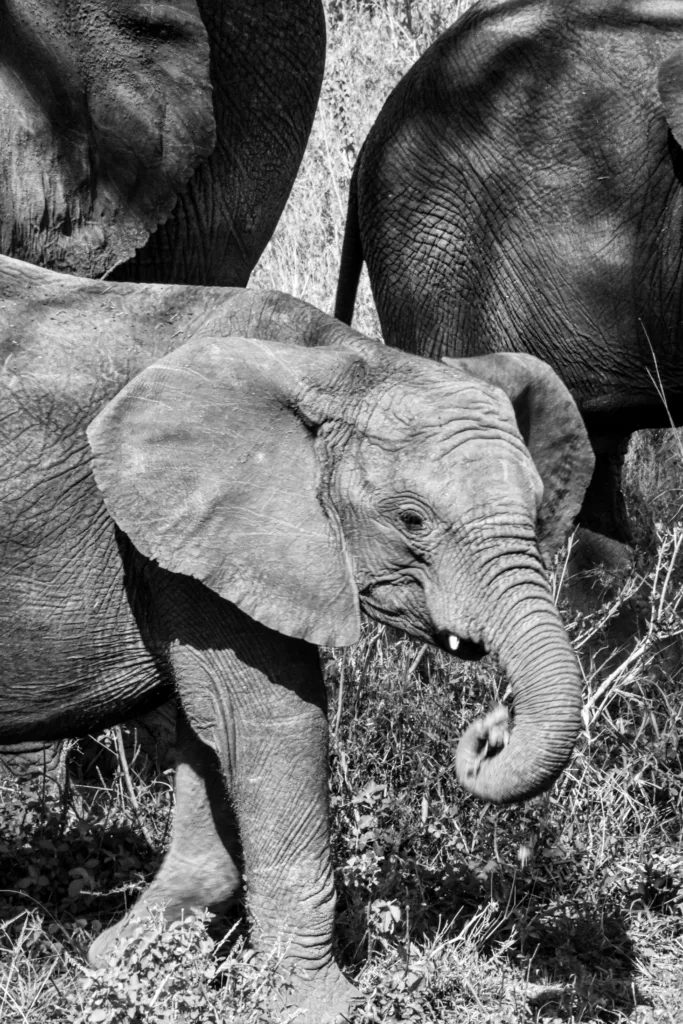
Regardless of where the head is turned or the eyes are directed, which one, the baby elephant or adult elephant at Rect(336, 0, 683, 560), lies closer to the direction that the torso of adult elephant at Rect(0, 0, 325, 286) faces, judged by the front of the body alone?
the baby elephant

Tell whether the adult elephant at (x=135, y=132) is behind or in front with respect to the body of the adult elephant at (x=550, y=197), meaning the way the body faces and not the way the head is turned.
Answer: behind

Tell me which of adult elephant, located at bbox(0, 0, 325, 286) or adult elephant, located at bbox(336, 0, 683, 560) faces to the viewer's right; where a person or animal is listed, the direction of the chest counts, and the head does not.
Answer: adult elephant, located at bbox(336, 0, 683, 560)

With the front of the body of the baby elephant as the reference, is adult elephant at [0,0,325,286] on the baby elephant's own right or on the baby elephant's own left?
on the baby elephant's own left

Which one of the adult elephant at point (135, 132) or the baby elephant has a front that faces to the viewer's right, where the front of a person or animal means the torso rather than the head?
the baby elephant

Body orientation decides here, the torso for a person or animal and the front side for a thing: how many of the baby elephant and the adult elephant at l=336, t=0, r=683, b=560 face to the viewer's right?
2

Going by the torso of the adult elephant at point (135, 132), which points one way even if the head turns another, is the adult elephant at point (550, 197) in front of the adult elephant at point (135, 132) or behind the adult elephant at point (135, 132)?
behind

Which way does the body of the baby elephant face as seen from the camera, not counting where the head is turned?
to the viewer's right

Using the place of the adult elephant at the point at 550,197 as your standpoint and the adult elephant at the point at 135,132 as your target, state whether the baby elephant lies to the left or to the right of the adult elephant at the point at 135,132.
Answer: left

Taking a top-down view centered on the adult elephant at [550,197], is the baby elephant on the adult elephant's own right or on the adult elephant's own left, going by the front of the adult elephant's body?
on the adult elephant's own right

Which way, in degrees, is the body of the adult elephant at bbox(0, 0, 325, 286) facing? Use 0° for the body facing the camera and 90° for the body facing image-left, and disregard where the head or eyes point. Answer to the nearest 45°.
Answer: approximately 45°

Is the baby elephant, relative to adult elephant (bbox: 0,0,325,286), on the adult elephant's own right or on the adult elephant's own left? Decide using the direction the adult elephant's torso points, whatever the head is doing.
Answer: on the adult elephant's own left

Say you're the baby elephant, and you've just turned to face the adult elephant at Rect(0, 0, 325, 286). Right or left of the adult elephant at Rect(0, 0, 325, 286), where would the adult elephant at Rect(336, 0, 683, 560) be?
right

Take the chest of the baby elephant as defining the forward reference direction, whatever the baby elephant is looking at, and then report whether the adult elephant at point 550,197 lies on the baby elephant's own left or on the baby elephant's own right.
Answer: on the baby elephant's own left
